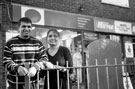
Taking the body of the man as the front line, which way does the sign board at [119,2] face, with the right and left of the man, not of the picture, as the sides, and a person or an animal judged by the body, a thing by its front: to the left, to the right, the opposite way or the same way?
the same way

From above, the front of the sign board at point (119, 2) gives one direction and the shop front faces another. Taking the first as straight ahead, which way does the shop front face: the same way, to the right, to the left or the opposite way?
the same way

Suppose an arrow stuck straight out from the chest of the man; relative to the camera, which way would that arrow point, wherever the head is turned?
toward the camera

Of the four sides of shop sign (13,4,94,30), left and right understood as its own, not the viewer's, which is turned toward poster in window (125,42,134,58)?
left

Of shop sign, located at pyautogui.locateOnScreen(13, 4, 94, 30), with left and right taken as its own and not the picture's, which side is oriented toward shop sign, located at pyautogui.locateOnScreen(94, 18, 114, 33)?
left

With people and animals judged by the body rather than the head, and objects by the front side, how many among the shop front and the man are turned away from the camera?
0

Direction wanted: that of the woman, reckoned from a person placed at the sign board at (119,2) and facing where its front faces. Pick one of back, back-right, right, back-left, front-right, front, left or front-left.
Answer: front-right

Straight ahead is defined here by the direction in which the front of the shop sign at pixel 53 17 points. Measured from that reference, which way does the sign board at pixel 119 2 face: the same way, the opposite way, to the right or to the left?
the same way

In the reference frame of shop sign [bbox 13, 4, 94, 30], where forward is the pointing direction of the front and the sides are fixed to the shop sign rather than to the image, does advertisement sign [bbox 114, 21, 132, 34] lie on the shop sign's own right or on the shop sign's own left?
on the shop sign's own left

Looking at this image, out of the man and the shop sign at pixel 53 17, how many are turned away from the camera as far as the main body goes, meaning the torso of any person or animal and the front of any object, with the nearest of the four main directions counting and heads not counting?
0

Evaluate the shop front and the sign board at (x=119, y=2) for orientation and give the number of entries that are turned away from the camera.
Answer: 0

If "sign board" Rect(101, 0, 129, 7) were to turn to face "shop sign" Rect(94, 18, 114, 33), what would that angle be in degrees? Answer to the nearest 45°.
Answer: approximately 90° to its right

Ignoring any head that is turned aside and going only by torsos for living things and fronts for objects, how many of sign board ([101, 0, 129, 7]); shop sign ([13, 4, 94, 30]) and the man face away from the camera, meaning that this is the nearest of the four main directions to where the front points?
0

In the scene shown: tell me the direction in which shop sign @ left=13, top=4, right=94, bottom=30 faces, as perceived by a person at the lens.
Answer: facing the viewer and to the right of the viewer
